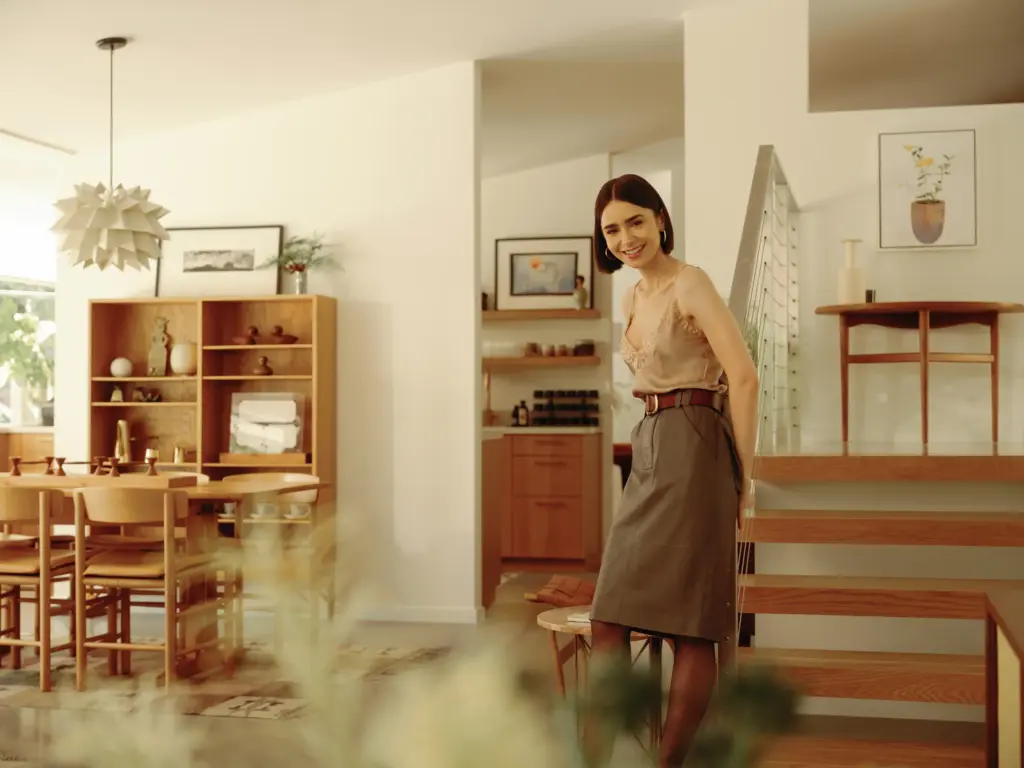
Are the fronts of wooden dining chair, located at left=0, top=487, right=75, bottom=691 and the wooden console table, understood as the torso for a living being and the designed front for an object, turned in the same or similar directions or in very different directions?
very different directions

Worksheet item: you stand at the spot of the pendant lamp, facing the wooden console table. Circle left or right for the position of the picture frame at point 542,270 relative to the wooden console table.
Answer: left

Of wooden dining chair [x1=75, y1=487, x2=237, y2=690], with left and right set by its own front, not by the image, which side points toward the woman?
right

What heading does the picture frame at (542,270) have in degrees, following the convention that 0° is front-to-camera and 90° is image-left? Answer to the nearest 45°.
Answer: approximately 0°

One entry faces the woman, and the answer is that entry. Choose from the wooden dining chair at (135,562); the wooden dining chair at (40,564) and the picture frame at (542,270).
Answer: the picture frame

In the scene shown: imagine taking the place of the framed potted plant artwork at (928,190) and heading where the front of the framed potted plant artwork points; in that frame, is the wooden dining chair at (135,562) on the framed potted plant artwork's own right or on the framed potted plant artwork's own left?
on the framed potted plant artwork's own right

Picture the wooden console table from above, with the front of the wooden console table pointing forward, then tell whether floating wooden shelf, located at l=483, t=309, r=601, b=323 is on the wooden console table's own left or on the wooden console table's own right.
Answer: on the wooden console table's own right
